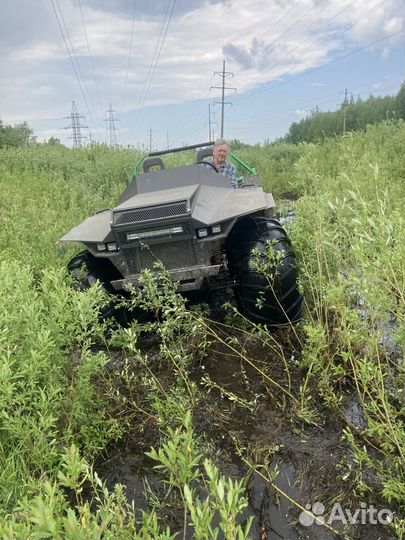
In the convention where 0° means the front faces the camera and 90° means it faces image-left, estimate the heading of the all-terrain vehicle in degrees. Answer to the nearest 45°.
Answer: approximately 45°
